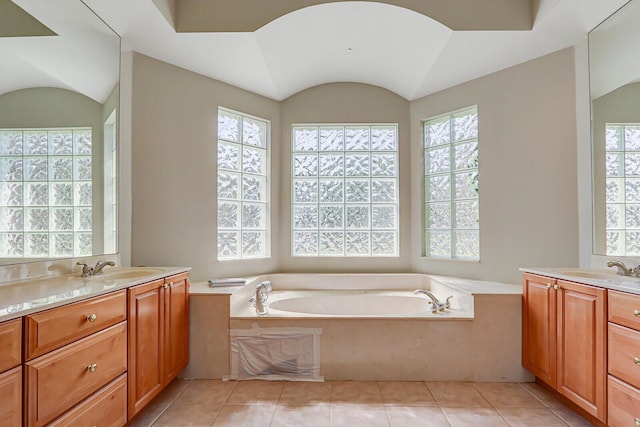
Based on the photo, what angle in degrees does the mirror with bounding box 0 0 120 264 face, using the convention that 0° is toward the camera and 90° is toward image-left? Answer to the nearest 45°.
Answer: approximately 315°

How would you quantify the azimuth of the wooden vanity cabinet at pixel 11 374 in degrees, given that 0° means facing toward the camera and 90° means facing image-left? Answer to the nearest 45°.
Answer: approximately 315°

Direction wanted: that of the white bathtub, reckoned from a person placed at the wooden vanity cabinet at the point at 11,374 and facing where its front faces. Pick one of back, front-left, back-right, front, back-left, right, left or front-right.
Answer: front-left

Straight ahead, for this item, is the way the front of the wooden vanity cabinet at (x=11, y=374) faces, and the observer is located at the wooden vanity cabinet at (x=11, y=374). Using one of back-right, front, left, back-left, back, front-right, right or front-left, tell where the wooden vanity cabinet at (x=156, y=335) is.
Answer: left

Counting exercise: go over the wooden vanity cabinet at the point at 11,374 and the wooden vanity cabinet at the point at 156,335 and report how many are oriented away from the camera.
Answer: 0

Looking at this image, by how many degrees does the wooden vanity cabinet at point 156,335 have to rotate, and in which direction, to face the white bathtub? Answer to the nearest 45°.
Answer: approximately 45° to its left
